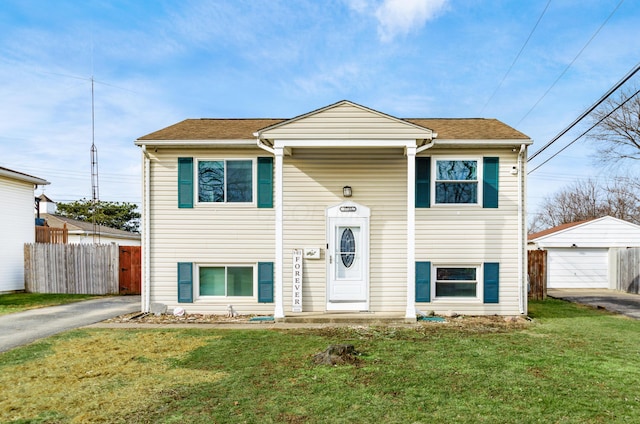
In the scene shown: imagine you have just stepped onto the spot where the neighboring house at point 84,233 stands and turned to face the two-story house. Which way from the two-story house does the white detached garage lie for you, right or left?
left

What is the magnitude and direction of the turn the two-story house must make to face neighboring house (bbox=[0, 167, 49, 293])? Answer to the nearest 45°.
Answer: approximately 135° to its right

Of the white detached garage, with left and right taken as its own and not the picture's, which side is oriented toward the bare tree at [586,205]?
back

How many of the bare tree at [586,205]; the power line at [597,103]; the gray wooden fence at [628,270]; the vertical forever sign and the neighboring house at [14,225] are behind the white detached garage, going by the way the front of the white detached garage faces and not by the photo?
1

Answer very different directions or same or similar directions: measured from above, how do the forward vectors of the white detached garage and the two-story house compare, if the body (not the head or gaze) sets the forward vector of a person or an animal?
same or similar directions

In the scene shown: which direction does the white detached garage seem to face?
toward the camera

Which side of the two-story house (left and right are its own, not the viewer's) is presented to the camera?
front

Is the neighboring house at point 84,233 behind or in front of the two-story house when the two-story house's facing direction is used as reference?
behind

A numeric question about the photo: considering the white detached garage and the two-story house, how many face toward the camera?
2
